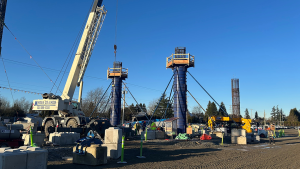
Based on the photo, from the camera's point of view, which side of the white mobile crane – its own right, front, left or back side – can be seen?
right

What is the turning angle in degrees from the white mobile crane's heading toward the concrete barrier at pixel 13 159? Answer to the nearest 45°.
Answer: approximately 90° to its right

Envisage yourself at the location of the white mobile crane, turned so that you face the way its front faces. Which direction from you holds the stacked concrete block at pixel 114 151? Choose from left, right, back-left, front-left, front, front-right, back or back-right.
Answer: right

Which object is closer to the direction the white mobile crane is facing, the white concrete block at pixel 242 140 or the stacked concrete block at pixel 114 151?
the white concrete block

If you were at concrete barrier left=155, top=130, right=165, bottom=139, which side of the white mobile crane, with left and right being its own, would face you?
front

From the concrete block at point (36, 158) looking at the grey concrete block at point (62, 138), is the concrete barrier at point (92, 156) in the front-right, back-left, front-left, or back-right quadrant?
front-right

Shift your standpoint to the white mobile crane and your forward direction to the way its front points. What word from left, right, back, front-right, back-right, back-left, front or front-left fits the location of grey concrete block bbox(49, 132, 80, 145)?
right

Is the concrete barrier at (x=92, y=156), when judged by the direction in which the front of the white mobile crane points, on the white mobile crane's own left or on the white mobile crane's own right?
on the white mobile crane's own right
